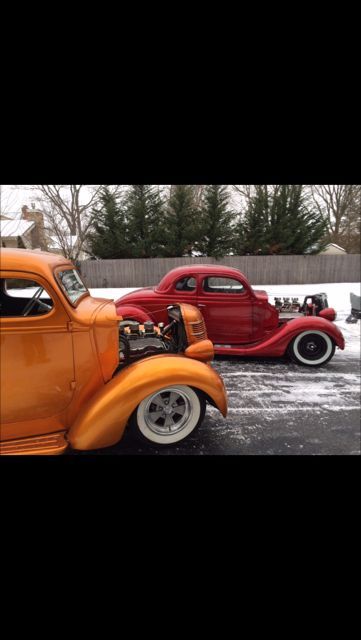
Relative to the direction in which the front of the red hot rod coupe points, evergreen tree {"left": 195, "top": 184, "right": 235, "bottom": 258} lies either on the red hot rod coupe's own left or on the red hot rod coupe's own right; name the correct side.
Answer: on the red hot rod coupe's own left

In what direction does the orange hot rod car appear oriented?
to the viewer's right

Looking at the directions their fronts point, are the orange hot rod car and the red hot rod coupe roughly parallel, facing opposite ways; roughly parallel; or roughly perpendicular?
roughly parallel

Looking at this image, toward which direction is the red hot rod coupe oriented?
to the viewer's right

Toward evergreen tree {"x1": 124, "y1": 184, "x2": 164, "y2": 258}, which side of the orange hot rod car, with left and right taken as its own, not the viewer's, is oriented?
left

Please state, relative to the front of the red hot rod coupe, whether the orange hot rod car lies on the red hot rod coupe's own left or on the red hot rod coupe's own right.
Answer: on the red hot rod coupe's own right

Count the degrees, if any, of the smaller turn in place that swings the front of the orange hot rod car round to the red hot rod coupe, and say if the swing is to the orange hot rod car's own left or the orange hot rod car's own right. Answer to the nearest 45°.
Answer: approximately 45° to the orange hot rod car's own left

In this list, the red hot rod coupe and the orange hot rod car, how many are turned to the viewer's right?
2

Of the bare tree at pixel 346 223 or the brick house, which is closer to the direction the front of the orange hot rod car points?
the bare tree

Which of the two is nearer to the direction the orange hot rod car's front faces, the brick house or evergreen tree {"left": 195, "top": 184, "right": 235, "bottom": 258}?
the evergreen tree
